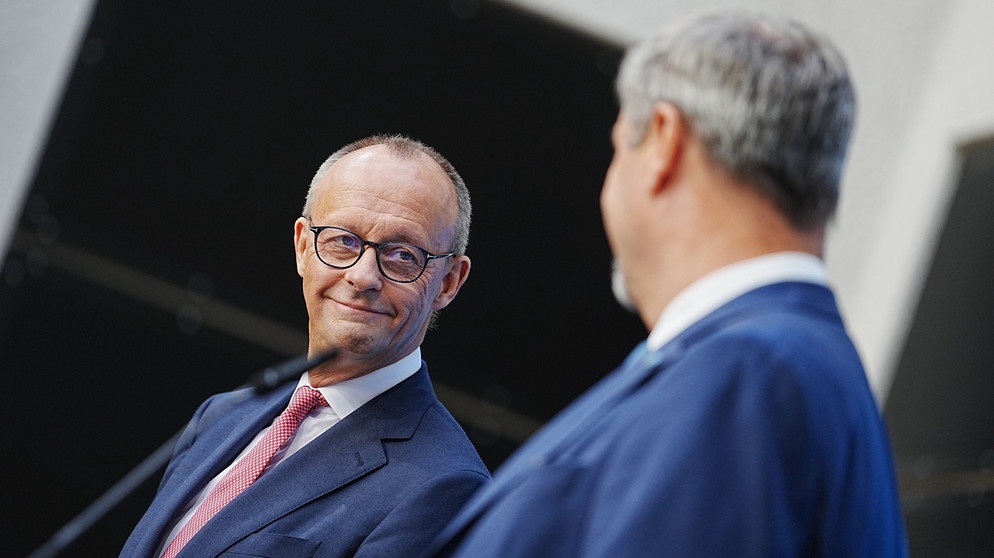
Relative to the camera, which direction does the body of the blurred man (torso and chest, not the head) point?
to the viewer's left

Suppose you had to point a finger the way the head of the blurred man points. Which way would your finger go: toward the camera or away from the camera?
away from the camera
